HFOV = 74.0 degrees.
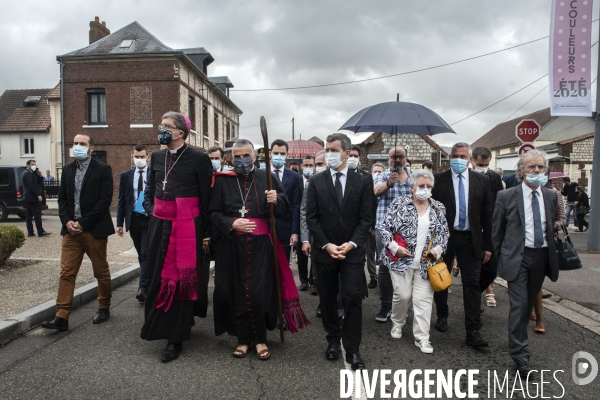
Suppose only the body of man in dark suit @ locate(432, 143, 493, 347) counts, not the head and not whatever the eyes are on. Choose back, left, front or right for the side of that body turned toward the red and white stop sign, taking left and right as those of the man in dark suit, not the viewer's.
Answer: back

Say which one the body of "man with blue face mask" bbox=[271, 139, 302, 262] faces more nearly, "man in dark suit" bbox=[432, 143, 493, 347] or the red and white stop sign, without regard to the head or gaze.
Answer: the man in dark suit

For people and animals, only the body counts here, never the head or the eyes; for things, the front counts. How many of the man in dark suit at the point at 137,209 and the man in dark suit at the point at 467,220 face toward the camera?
2

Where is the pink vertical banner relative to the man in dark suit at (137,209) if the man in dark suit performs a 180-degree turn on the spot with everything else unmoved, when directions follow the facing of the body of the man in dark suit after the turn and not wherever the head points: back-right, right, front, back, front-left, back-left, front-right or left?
right

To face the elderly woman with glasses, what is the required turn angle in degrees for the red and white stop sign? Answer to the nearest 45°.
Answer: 0° — it already faces them

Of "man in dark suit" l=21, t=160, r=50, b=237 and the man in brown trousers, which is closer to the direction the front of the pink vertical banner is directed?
the man in brown trousers

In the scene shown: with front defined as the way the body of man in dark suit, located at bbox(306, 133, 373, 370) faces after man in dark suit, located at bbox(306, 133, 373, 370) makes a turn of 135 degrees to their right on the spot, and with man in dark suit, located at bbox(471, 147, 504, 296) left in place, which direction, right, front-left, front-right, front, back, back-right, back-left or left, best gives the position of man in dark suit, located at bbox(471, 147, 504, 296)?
right

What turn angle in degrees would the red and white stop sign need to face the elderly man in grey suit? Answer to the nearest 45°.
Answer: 0° — it already faces them
